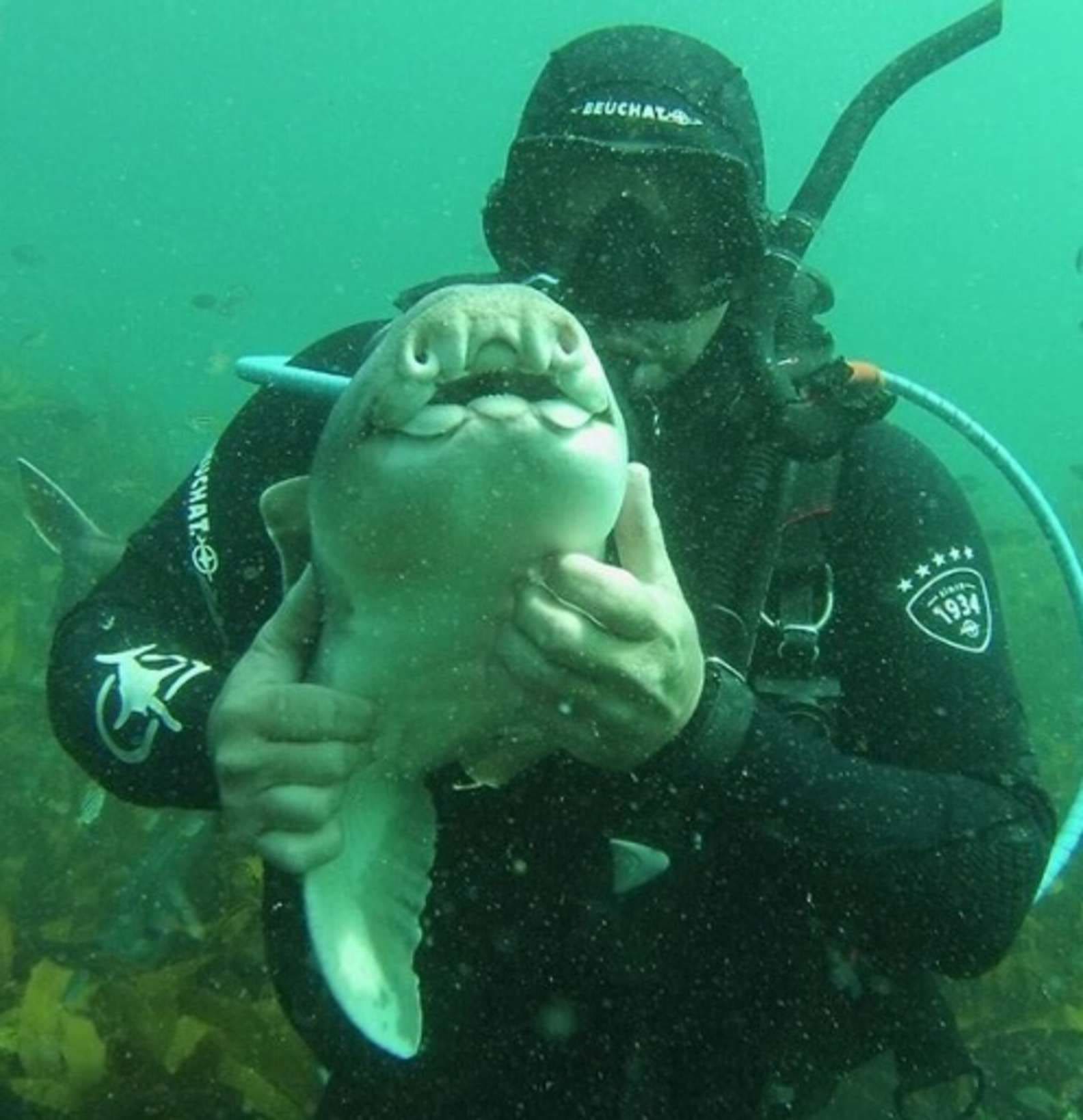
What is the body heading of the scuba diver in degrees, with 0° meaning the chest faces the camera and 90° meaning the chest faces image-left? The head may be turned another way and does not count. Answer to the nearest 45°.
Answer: approximately 0°
